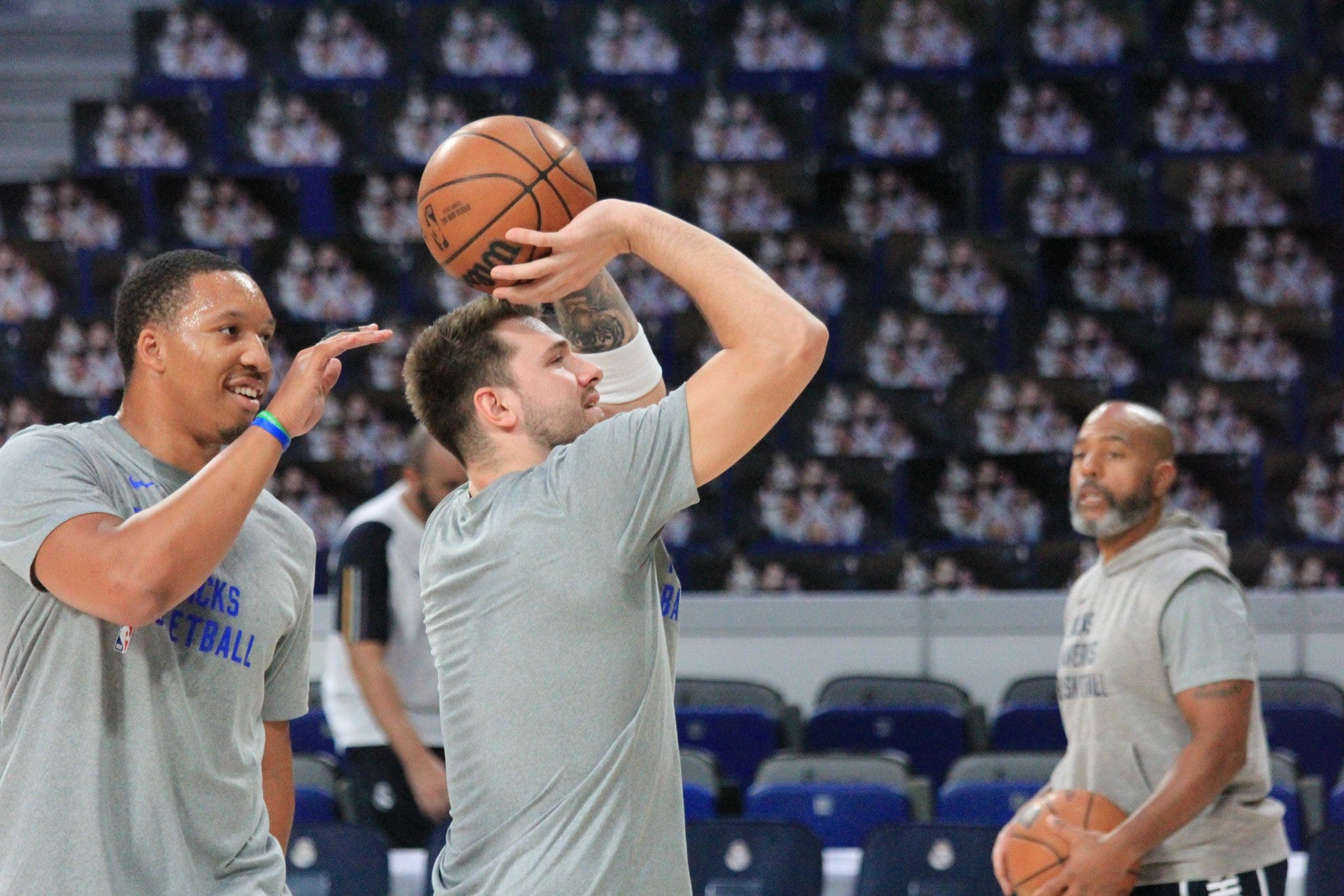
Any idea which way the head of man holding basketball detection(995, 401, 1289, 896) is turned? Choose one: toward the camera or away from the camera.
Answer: toward the camera

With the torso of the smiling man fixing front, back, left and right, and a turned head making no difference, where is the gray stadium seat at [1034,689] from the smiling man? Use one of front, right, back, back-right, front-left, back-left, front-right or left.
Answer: left

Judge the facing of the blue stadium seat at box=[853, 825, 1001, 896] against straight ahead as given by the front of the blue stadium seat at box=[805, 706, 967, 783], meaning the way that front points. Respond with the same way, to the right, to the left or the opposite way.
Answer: the same way

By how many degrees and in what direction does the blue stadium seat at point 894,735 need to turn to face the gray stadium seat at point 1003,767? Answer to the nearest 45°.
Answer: approximately 45° to its left

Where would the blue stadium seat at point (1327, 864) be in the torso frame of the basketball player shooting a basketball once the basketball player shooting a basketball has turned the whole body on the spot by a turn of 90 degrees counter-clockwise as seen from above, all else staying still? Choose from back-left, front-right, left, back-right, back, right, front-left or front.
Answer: front-right

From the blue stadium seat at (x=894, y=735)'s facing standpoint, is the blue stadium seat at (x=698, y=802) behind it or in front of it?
in front

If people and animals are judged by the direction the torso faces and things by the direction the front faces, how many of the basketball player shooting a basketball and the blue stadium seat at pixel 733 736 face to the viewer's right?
1

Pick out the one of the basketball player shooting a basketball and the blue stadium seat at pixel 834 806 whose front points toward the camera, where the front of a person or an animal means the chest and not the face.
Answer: the blue stadium seat

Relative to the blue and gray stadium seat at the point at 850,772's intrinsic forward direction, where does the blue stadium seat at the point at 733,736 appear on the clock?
The blue stadium seat is roughly at 5 o'clock from the blue and gray stadium seat.

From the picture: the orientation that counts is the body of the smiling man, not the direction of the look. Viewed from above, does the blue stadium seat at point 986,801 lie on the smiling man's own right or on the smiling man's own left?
on the smiling man's own left

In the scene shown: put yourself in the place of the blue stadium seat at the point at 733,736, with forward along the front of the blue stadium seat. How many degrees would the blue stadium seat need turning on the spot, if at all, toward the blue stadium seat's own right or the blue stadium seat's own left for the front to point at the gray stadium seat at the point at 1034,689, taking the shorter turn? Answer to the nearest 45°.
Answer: approximately 90° to the blue stadium seat's own left

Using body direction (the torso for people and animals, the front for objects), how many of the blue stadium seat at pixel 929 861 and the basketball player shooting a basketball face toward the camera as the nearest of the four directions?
1

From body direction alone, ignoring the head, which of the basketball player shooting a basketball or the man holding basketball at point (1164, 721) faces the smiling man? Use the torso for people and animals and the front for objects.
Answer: the man holding basketball

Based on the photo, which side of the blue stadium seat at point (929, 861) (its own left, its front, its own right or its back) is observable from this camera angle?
front

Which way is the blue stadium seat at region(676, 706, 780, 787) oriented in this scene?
toward the camera

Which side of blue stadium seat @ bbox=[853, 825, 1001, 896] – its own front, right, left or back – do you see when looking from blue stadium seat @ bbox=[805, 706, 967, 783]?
back

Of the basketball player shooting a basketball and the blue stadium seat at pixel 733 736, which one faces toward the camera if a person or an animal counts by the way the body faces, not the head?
the blue stadium seat

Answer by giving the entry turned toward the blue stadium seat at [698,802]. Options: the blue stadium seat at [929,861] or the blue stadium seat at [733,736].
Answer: the blue stadium seat at [733,736]

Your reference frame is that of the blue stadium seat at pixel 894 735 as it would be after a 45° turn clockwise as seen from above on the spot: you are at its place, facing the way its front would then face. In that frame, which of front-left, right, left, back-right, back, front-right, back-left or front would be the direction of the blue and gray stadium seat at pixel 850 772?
front-left

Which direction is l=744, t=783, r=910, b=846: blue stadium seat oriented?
toward the camera

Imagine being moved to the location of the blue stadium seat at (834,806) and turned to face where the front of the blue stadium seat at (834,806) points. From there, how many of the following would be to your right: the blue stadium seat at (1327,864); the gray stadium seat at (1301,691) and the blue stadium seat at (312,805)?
1

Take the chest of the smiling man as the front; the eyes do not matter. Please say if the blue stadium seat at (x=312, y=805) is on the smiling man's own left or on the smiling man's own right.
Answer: on the smiling man's own left
